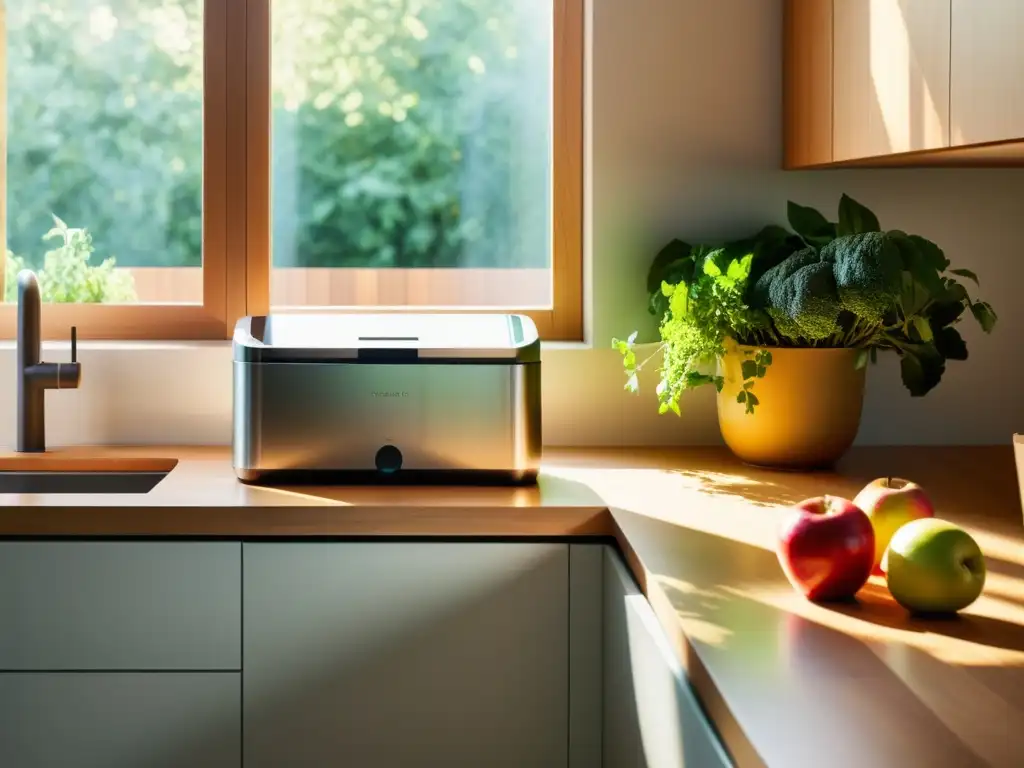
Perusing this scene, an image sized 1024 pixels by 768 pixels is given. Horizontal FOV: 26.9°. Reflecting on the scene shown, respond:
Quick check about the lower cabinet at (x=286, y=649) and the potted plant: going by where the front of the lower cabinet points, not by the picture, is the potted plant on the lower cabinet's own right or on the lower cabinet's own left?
on the lower cabinet's own left

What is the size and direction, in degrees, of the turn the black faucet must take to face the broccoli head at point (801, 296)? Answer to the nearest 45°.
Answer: approximately 45° to its left

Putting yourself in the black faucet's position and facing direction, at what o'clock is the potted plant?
The potted plant is roughly at 10 o'clock from the black faucet.

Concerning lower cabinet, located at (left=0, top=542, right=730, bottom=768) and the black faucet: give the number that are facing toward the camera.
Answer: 2

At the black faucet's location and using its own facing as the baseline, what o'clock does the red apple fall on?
The red apple is roughly at 11 o'clock from the black faucet.

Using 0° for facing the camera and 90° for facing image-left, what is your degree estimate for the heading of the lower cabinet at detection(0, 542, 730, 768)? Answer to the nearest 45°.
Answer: approximately 0°

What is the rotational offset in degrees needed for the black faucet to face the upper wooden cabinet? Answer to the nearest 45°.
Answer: approximately 45° to its left

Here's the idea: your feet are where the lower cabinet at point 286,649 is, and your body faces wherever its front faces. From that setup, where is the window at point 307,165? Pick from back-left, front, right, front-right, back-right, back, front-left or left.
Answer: back
